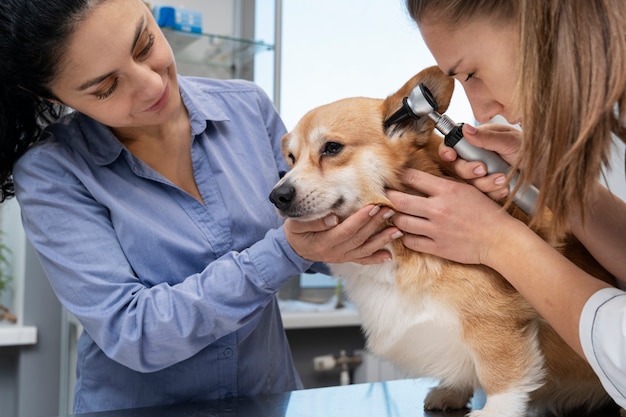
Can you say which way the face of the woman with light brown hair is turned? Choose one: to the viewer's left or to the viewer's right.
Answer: to the viewer's left

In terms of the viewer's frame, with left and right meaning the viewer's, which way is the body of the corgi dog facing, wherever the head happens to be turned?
facing the viewer and to the left of the viewer

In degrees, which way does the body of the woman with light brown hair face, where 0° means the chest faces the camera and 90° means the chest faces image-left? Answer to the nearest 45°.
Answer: approximately 90°

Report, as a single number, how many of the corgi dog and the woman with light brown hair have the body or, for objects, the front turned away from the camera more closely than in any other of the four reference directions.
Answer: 0
